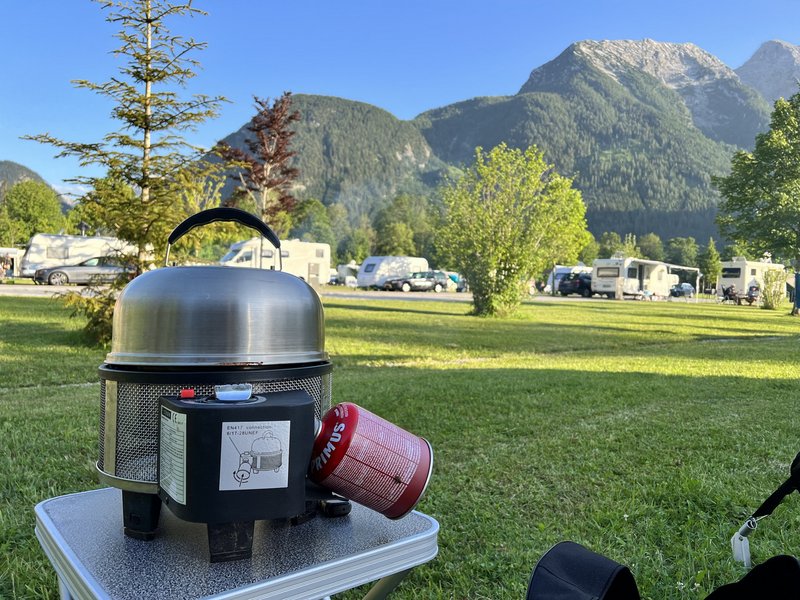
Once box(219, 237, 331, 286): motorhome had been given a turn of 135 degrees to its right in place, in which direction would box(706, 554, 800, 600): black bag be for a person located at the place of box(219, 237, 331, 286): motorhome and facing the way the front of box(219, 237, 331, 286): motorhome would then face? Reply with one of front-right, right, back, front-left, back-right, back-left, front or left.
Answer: back-right

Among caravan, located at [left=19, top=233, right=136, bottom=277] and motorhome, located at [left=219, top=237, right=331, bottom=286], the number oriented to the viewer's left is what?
2

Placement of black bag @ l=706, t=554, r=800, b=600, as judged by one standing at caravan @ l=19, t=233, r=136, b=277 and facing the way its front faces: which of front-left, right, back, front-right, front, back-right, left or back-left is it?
left

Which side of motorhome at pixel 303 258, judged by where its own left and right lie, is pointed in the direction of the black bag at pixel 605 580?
left

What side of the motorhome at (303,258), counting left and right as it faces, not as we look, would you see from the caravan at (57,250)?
front

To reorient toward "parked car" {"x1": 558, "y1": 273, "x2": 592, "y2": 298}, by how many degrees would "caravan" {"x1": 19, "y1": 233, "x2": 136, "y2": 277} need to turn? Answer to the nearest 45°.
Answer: approximately 180°

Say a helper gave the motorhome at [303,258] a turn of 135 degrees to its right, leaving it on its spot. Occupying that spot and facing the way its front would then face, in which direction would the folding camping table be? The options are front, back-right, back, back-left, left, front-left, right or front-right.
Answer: back-right

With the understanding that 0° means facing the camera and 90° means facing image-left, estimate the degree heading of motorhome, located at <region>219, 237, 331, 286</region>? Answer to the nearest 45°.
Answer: approximately 90°

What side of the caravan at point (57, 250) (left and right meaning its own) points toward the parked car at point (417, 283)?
back

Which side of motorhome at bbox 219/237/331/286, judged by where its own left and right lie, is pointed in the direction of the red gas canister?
left

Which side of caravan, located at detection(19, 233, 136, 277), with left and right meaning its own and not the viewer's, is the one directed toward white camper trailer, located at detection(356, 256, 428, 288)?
back

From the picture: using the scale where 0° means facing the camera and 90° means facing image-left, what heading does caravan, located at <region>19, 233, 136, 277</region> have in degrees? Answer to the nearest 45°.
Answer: approximately 90°
